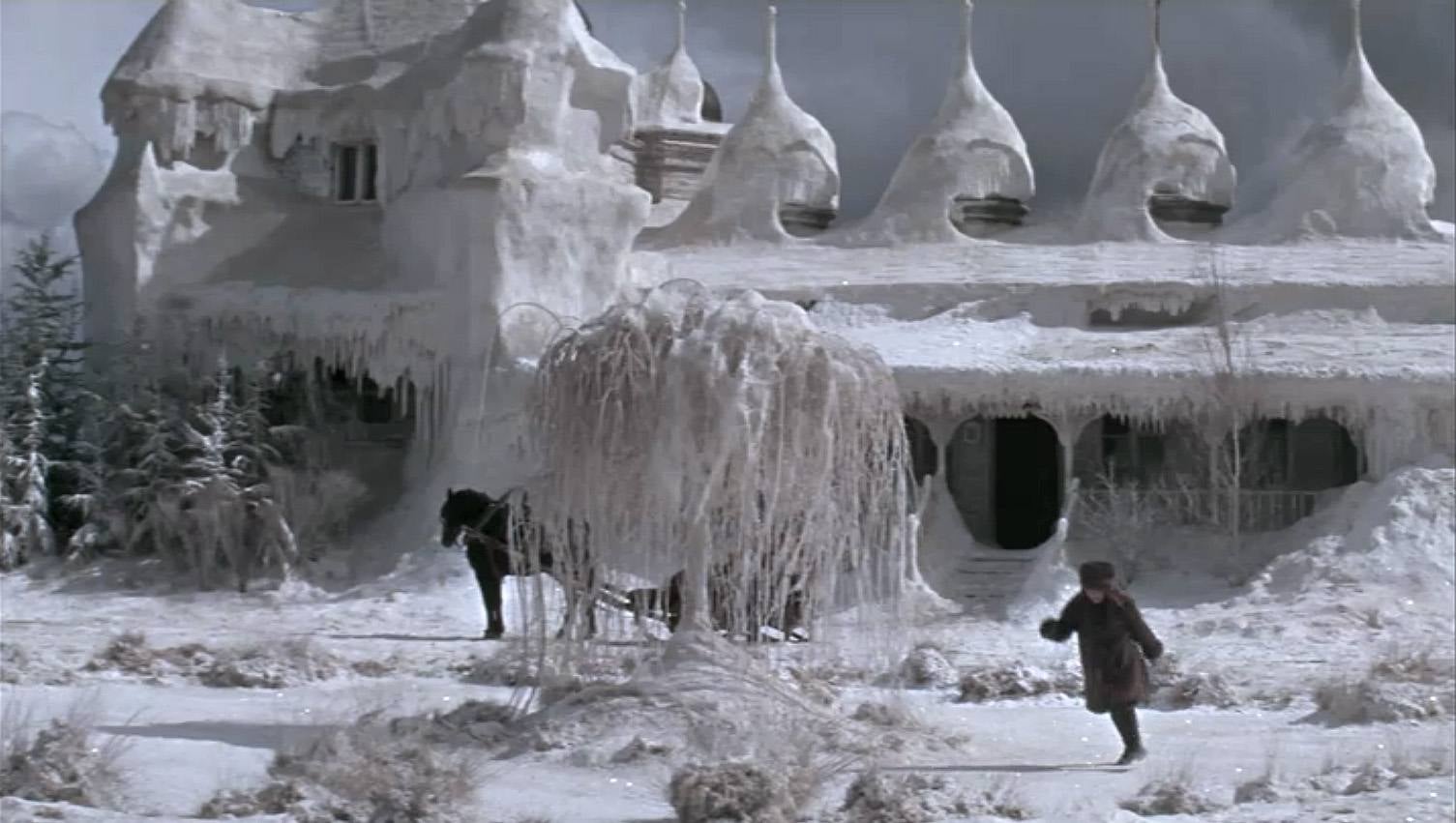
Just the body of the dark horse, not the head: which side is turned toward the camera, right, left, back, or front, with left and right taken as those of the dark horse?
left

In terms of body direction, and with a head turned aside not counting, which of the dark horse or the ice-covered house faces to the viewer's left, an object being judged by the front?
the dark horse

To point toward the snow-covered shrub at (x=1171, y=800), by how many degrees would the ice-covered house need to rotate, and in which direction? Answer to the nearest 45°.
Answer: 0° — it already faces it

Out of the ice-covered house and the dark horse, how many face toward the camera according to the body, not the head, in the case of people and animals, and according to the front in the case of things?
1

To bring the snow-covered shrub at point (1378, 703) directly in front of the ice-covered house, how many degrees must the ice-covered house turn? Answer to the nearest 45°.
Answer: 0° — it already faces it

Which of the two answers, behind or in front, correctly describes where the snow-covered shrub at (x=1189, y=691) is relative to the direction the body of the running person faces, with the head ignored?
behind

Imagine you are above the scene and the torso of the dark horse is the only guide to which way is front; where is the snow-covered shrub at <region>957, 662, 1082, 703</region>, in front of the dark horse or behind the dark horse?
behind
